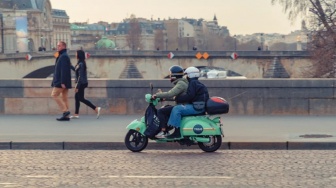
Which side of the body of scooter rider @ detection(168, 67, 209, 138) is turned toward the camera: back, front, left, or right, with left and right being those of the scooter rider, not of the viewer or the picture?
left

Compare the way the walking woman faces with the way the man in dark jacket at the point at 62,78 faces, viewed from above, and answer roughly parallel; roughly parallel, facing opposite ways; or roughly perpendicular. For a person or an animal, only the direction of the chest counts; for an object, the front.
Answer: roughly parallel

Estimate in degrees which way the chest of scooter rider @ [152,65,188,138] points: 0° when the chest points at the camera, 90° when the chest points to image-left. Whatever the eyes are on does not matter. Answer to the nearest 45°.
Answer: approximately 90°

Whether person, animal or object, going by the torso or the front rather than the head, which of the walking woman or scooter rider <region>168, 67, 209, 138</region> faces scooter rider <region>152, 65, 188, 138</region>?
scooter rider <region>168, 67, 209, 138</region>

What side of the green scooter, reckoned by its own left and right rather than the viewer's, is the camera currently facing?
left

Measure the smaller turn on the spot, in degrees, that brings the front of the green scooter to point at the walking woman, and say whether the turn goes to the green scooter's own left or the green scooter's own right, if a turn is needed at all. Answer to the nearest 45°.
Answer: approximately 45° to the green scooter's own right
